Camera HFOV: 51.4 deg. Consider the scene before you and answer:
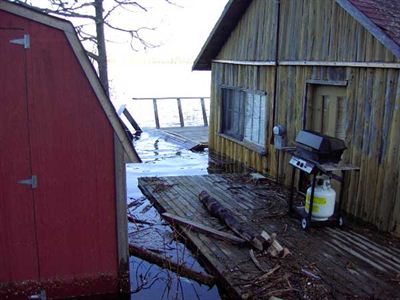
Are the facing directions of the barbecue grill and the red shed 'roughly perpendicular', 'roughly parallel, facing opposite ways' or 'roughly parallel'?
roughly perpendicular

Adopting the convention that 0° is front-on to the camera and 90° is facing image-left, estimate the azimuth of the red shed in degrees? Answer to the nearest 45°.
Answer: approximately 0°

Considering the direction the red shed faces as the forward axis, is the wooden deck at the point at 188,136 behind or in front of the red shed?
behind

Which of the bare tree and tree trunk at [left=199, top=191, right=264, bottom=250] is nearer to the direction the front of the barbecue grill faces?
the tree trunk

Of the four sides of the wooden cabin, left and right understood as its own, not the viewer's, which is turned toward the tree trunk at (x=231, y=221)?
front

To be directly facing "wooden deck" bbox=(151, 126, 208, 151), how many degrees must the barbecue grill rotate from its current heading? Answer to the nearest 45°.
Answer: approximately 90° to its right

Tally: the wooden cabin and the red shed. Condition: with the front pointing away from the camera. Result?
0

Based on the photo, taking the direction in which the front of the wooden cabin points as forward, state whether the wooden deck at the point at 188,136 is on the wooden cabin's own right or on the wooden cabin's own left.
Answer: on the wooden cabin's own right

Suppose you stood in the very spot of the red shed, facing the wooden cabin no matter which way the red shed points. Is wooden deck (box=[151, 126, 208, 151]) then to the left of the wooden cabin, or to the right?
left

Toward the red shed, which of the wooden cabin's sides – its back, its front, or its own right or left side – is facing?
front

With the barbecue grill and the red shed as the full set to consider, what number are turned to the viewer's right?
0

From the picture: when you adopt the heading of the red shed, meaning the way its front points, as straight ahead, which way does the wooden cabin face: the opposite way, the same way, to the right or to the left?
to the right

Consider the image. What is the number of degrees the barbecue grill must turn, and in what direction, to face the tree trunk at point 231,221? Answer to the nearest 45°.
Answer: approximately 45° to its right
